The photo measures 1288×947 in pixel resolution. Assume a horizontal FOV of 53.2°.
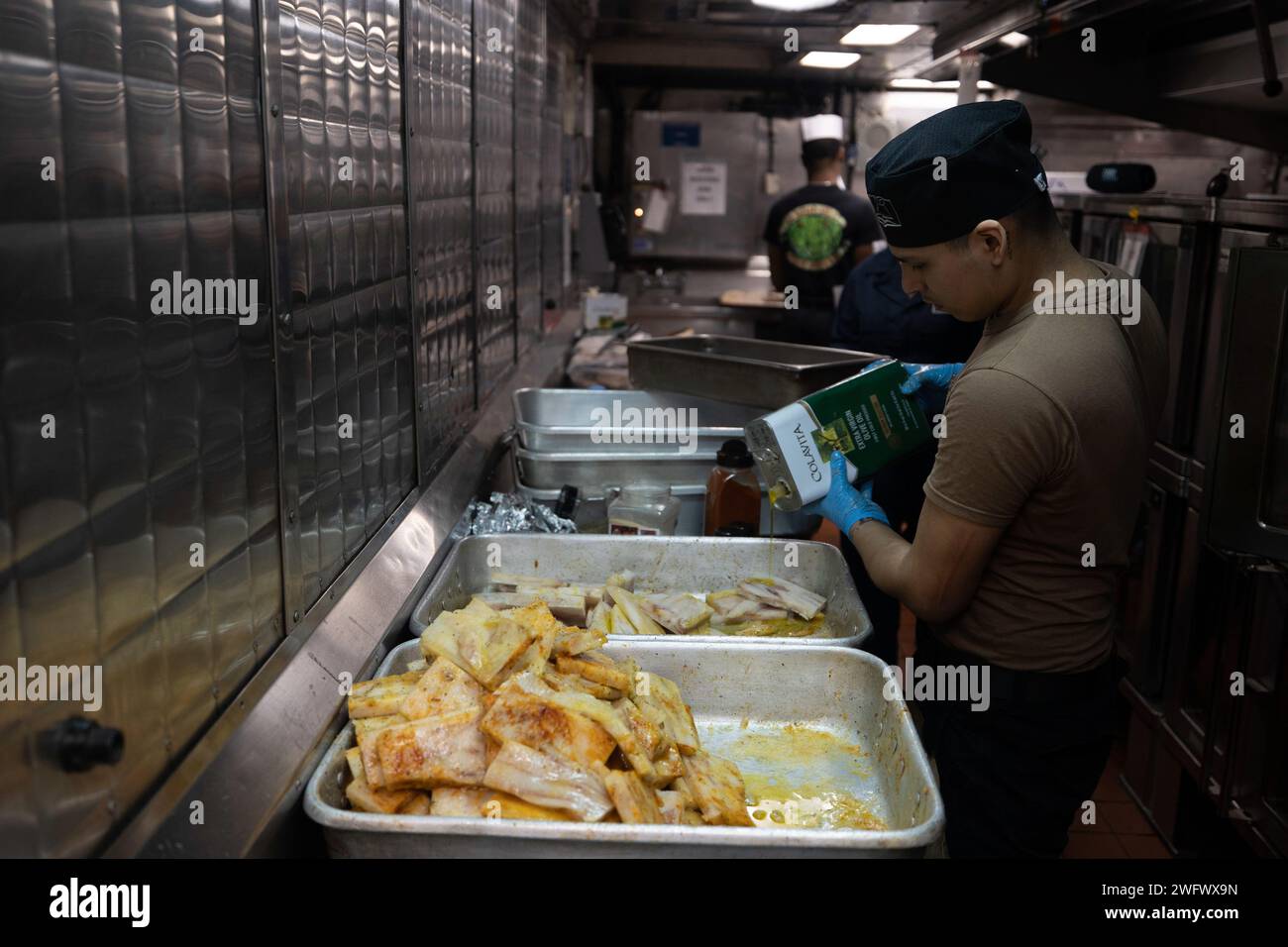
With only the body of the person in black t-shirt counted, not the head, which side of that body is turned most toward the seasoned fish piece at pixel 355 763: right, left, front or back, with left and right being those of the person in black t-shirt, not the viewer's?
back

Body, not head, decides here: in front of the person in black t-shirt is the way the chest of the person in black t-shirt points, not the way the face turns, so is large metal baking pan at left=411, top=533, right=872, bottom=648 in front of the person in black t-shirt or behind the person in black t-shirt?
behind

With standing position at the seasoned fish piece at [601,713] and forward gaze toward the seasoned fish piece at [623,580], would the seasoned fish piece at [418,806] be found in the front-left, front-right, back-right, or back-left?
back-left

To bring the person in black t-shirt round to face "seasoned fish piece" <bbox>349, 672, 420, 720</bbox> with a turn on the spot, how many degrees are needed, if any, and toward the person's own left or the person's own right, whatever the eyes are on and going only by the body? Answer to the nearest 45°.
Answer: approximately 180°

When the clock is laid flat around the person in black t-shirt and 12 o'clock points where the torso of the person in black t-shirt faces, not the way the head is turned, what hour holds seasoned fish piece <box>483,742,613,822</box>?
The seasoned fish piece is roughly at 6 o'clock from the person in black t-shirt.

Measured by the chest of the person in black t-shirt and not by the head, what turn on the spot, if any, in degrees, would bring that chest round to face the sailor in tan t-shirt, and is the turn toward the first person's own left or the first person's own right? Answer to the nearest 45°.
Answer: approximately 180°

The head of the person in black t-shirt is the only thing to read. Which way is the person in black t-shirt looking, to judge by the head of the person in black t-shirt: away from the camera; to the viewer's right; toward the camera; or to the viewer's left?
away from the camera

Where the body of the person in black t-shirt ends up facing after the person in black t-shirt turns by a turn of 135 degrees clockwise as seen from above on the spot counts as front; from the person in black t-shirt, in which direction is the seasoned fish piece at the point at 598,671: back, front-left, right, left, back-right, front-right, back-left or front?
front-right

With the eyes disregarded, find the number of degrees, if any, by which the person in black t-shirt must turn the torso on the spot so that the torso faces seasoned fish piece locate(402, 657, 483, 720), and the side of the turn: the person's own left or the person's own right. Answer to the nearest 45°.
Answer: approximately 180°

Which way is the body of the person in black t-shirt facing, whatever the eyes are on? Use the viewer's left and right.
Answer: facing away from the viewer

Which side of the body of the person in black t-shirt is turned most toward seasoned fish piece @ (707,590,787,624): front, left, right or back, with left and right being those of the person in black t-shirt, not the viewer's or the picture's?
back

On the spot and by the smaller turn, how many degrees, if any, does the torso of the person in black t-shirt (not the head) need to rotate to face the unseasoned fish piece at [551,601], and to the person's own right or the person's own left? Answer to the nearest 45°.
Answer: approximately 180°

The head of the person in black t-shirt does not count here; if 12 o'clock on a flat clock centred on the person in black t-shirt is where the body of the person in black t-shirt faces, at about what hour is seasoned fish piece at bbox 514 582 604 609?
The seasoned fish piece is roughly at 6 o'clock from the person in black t-shirt.

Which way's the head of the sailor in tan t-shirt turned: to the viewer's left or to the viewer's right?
to the viewer's left

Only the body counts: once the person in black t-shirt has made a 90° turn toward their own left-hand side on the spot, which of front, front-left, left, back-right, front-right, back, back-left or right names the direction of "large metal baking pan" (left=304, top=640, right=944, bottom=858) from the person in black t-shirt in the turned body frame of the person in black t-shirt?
left

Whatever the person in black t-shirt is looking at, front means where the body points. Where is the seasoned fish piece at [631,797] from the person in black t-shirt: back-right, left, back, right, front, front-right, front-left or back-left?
back

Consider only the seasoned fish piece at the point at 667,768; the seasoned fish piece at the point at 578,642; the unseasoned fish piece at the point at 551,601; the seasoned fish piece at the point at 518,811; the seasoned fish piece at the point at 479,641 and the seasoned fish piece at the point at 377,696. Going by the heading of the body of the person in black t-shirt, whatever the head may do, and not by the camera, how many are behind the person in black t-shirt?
6

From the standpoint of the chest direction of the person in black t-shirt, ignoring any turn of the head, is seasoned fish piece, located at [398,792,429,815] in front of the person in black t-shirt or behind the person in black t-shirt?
behind
